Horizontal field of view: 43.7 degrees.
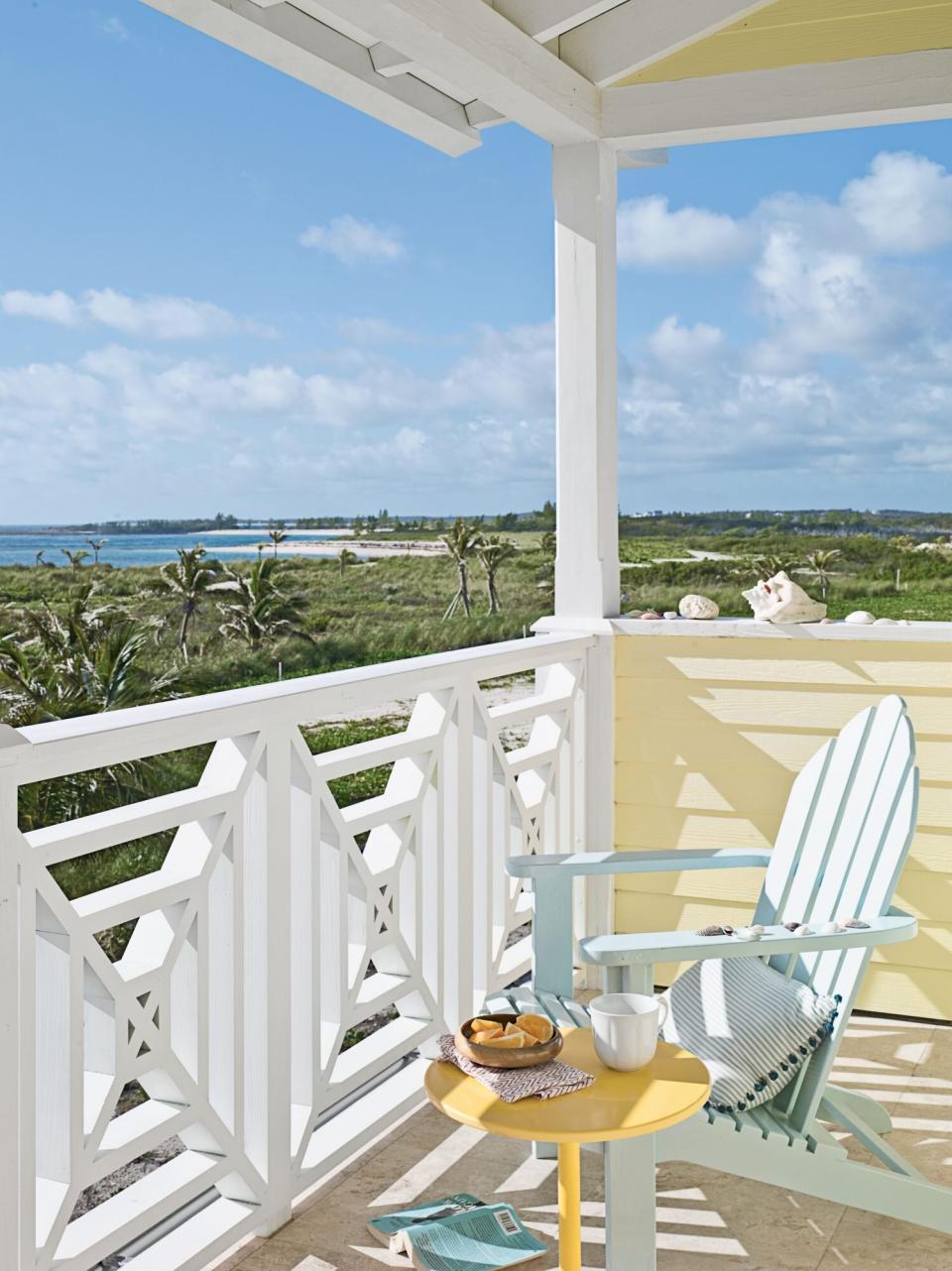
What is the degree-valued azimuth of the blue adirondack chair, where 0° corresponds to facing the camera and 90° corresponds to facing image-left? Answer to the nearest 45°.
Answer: approximately 45°

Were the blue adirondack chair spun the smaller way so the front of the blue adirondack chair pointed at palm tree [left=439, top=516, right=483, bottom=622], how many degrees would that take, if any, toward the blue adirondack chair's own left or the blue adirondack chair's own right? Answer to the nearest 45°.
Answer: approximately 135° to the blue adirondack chair's own right

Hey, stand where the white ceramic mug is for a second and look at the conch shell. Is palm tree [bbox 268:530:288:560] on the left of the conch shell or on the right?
left

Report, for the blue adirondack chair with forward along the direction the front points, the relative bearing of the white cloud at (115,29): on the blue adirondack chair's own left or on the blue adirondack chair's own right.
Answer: on the blue adirondack chair's own right

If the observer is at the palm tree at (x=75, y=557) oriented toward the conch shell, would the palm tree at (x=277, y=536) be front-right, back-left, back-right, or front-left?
back-left

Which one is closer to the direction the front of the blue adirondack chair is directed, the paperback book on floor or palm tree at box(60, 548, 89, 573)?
the paperback book on floor

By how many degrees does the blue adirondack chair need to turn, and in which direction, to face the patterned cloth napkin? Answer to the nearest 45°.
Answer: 0° — it already faces it

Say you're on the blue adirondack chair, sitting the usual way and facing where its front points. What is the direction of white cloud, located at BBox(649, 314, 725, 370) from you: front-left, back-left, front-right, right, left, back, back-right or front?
back-right

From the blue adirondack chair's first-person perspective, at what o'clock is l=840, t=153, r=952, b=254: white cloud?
The white cloud is roughly at 5 o'clock from the blue adirondack chair.
